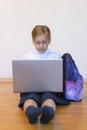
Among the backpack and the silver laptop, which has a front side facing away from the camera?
the silver laptop

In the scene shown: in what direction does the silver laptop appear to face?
away from the camera
